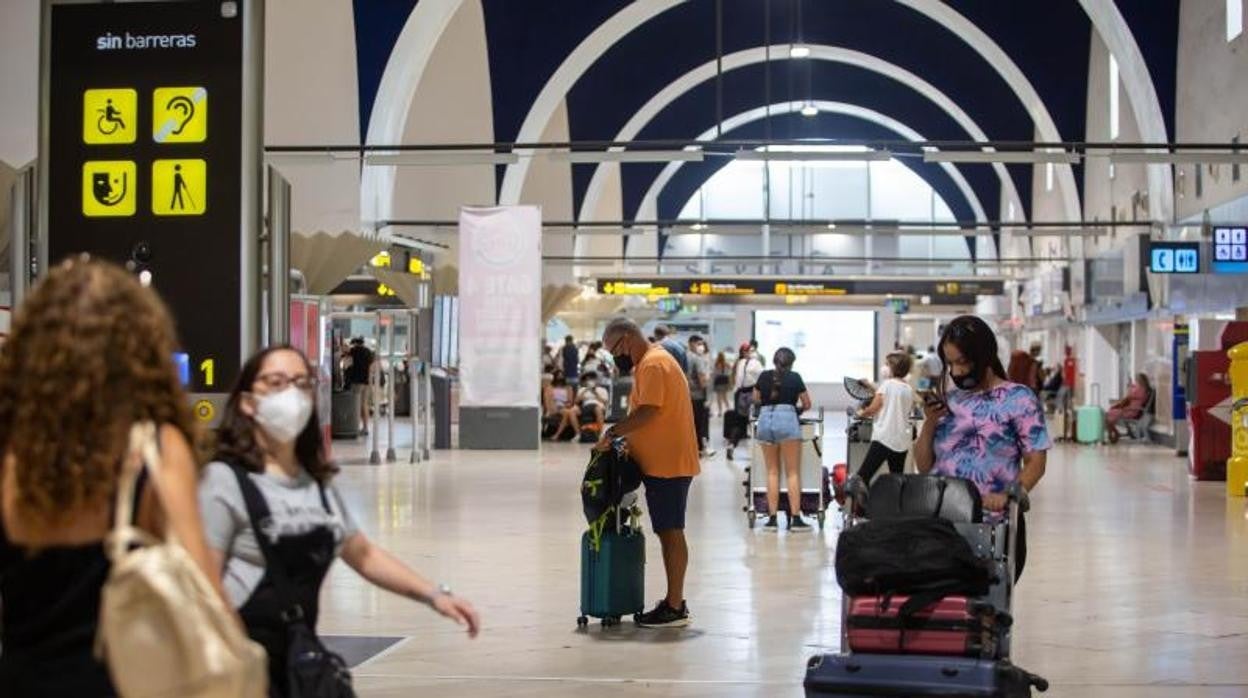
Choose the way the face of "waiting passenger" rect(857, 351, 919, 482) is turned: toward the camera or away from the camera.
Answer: away from the camera

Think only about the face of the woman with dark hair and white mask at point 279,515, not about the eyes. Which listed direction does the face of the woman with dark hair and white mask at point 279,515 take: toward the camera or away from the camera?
toward the camera

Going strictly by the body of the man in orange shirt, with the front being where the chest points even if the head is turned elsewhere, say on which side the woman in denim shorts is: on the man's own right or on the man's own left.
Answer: on the man's own right

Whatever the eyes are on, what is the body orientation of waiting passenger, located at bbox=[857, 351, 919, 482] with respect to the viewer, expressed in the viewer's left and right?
facing away from the viewer and to the left of the viewer

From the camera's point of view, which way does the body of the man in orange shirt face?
to the viewer's left

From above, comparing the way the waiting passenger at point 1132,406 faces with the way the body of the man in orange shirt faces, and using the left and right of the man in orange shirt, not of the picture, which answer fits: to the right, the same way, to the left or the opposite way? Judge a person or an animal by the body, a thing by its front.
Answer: the same way

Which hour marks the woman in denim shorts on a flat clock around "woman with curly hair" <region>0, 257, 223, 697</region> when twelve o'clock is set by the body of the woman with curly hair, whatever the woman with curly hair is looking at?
The woman in denim shorts is roughly at 1 o'clock from the woman with curly hair.

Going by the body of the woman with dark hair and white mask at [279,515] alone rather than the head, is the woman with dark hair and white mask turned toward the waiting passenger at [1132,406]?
no

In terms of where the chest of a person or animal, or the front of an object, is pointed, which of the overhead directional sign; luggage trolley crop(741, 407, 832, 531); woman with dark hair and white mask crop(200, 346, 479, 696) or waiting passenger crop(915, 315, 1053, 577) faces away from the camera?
the luggage trolley

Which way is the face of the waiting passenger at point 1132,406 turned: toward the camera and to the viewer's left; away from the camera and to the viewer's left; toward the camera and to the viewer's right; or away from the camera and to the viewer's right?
toward the camera and to the viewer's left

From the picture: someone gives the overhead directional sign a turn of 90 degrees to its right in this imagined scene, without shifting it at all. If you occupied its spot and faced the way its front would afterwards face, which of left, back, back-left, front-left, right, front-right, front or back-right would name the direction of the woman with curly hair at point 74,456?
left

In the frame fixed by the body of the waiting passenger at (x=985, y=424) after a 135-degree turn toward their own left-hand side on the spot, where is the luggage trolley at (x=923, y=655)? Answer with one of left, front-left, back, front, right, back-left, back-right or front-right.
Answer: right

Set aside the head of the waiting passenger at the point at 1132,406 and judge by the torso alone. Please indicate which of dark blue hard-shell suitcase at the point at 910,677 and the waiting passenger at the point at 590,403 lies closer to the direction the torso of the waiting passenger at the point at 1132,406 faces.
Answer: the waiting passenger

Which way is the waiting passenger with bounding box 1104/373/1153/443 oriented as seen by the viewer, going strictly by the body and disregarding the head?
to the viewer's left

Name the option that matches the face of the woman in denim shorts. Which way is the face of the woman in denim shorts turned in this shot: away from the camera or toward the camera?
away from the camera

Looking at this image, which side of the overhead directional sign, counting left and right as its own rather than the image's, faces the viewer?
front

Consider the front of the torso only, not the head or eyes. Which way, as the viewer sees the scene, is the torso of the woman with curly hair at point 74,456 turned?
away from the camera

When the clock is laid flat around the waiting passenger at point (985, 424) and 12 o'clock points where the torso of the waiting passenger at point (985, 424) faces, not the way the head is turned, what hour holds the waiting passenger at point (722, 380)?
the waiting passenger at point (722, 380) is roughly at 4 o'clock from the waiting passenger at point (985, 424).
